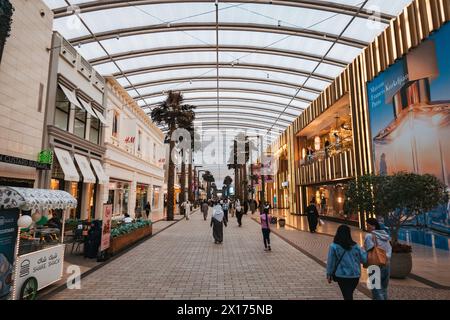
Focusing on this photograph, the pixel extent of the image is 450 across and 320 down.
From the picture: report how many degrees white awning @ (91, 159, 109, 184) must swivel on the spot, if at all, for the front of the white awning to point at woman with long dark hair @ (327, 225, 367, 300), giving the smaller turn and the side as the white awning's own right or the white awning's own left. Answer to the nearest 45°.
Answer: approximately 45° to the white awning's own right

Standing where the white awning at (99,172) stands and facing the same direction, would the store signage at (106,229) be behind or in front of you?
in front

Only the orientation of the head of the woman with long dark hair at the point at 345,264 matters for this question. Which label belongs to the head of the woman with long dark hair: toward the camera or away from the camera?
away from the camera

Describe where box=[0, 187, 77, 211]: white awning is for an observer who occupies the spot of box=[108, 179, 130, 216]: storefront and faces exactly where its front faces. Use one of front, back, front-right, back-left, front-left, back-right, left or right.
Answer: front-right

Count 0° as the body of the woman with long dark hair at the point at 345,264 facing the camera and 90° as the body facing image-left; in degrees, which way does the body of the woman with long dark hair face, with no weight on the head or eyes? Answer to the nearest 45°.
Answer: approximately 180°

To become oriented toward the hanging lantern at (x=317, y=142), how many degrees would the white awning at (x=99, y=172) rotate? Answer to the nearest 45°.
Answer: approximately 45° to its left

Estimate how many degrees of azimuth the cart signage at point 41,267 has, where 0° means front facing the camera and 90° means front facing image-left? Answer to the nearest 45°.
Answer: approximately 315°

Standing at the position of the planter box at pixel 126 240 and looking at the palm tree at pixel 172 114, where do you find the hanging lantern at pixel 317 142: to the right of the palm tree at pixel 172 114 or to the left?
right

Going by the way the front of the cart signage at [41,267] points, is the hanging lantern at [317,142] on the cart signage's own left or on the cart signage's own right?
on the cart signage's own left

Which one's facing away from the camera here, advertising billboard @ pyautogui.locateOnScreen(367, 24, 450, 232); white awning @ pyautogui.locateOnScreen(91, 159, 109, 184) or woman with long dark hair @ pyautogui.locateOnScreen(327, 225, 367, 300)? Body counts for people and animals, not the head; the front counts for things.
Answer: the woman with long dark hair

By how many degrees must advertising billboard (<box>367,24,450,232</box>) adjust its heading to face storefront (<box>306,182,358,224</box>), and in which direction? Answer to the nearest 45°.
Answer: approximately 90° to its right

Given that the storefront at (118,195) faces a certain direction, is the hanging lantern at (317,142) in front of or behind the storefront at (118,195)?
in front

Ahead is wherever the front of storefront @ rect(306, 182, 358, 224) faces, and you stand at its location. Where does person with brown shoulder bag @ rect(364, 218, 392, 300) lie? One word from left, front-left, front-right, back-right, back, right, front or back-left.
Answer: front-left

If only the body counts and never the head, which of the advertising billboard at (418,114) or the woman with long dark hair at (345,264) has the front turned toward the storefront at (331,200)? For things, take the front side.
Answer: the woman with long dark hair

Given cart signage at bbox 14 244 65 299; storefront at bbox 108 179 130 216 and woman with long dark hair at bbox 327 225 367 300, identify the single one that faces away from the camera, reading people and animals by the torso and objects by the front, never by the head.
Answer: the woman with long dark hair

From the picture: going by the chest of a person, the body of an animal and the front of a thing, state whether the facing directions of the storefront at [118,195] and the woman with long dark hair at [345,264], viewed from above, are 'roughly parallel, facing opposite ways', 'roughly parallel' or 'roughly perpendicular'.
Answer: roughly perpendicular
